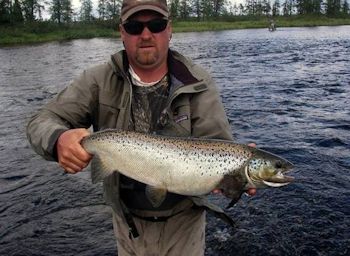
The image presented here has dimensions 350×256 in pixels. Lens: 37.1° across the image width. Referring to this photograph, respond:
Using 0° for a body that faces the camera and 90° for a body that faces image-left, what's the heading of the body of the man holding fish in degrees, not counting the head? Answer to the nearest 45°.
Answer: approximately 0°
